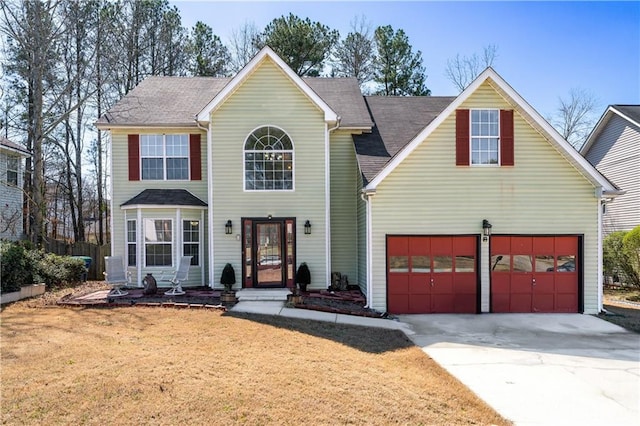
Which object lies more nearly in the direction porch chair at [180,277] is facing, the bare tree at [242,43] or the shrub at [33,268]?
the shrub

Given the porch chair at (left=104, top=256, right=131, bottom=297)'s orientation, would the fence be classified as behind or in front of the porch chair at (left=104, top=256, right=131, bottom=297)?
behind

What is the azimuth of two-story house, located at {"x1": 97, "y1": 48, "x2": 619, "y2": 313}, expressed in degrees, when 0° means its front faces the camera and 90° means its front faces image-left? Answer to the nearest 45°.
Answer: approximately 0°

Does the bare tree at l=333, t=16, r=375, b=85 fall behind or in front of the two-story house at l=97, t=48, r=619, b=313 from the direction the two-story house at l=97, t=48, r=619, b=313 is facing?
behind

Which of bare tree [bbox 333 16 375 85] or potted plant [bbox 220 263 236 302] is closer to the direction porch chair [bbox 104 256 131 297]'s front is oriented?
the potted plant

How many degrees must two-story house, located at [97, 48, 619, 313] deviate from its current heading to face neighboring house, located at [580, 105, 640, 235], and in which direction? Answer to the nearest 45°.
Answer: approximately 135° to its left

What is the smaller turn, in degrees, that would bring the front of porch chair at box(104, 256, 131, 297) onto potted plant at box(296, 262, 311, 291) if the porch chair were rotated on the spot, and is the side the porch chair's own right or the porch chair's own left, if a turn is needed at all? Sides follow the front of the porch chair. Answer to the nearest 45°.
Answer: approximately 45° to the porch chair's own left

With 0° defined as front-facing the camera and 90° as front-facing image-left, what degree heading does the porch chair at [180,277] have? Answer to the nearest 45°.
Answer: approximately 90°
